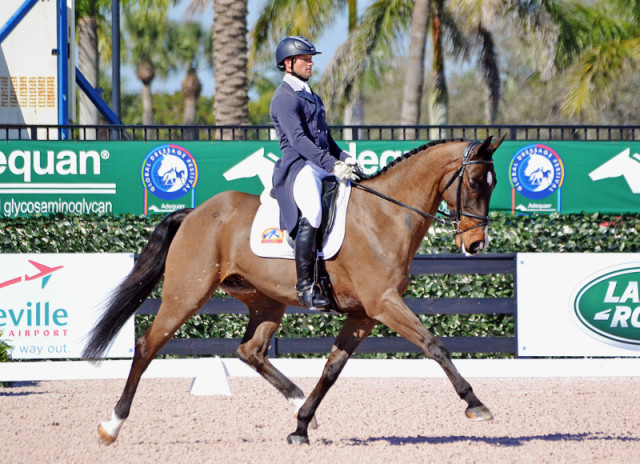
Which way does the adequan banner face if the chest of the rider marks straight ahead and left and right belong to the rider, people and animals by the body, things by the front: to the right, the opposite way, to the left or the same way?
to the right

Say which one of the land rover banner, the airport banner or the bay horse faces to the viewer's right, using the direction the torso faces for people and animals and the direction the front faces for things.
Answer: the bay horse

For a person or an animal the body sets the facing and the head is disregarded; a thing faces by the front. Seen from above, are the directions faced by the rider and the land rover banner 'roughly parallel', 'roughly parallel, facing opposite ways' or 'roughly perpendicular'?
roughly perpendicular

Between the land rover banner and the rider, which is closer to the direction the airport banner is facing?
the rider

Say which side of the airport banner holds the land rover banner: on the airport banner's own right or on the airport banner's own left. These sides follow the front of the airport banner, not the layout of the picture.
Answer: on the airport banner's own left

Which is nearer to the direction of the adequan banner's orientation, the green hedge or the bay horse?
the bay horse

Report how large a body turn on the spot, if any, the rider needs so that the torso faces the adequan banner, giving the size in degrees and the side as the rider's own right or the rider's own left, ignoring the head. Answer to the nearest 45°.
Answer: approximately 90° to the rider's own left

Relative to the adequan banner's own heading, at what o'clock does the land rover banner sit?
The land rover banner is roughly at 10 o'clock from the adequan banner.

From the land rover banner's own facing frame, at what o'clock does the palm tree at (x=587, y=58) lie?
The palm tree is roughly at 6 o'clock from the land rover banner.

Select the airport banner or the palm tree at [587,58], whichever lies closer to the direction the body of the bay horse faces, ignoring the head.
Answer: the palm tree

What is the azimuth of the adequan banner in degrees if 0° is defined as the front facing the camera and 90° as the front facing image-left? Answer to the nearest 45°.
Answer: approximately 0°

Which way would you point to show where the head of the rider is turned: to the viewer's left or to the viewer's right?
to the viewer's right

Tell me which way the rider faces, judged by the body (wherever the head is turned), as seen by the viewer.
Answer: to the viewer's right
